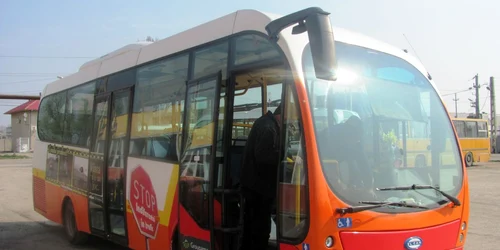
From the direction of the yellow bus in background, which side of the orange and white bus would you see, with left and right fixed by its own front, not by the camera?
left

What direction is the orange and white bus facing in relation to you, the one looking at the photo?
facing the viewer and to the right of the viewer
